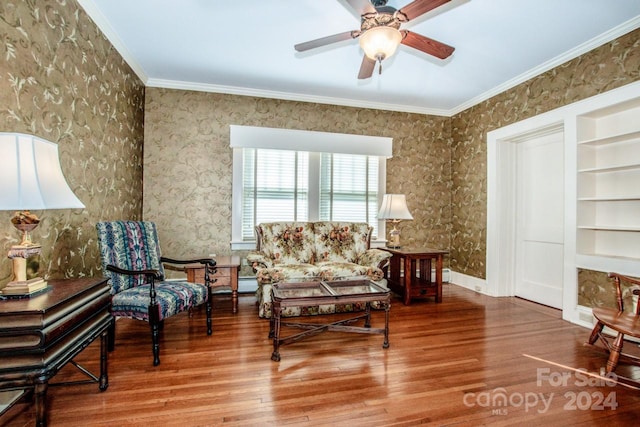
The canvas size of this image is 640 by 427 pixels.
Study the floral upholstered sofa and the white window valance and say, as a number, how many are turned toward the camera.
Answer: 2

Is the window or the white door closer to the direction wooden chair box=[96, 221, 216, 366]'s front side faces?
the white door

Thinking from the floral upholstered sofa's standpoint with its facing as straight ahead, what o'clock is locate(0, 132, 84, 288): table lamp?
The table lamp is roughly at 1 o'clock from the floral upholstered sofa.

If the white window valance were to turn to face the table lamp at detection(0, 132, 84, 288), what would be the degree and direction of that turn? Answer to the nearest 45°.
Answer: approximately 45° to its right

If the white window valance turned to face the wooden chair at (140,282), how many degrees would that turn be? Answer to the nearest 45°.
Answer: approximately 45° to its right

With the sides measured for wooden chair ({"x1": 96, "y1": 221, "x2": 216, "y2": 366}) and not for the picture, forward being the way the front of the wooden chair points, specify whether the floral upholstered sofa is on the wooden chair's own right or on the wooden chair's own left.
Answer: on the wooden chair's own left

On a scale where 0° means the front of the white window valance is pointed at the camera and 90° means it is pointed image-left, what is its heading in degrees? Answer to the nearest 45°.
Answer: approximately 0°

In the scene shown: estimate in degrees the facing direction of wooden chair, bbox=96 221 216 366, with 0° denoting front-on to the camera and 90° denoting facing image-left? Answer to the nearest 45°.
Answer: approximately 315°

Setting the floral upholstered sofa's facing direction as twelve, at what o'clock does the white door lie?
The white door is roughly at 9 o'clock from the floral upholstered sofa.

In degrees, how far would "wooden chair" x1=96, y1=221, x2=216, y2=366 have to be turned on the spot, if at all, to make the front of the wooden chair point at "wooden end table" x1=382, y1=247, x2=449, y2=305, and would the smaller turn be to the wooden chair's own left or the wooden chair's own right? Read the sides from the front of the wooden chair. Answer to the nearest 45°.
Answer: approximately 45° to the wooden chair's own left
